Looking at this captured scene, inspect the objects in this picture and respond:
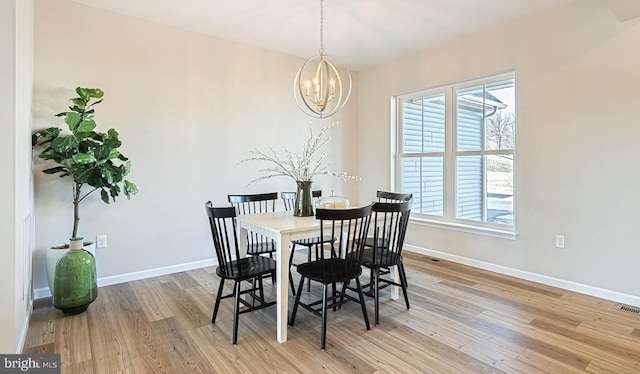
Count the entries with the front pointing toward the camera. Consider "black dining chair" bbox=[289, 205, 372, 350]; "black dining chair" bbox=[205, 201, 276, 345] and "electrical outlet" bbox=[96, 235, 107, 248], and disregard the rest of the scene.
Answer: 1

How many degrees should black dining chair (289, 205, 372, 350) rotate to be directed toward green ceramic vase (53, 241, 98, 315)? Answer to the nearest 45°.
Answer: approximately 45° to its left

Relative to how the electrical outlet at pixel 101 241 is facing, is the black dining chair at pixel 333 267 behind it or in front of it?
in front

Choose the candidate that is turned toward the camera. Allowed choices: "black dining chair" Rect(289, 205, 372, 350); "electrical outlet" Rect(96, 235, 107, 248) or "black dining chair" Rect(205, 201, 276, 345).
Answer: the electrical outlet

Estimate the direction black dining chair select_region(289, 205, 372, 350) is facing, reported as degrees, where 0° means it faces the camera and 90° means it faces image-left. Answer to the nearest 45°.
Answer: approximately 135°

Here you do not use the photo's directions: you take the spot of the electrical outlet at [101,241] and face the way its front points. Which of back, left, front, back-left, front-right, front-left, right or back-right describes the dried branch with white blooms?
left

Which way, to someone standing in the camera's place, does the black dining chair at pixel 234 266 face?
facing away from the viewer and to the right of the viewer

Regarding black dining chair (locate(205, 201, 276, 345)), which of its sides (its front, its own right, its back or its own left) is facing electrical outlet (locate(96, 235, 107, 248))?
left

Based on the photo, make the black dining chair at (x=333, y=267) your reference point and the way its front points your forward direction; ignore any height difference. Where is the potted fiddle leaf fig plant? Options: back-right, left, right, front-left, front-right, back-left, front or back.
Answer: front-left

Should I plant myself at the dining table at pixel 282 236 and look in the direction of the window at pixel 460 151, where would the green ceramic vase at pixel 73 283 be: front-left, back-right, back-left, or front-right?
back-left

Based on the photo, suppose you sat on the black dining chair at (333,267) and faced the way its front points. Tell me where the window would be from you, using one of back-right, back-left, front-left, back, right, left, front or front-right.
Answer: right

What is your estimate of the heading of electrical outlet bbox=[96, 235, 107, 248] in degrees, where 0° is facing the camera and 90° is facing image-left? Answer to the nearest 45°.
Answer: approximately 0°
